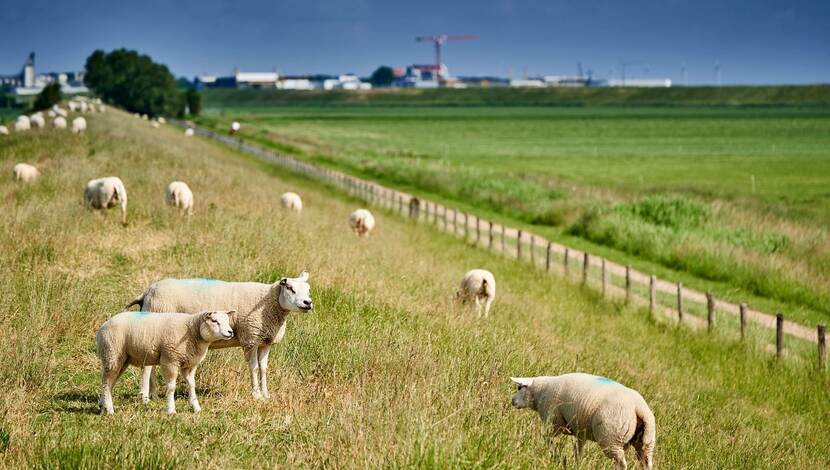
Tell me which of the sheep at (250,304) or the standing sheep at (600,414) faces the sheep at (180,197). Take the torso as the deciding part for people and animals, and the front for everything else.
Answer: the standing sheep

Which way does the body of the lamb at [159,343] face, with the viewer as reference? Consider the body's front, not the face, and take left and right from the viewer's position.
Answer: facing to the right of the viewer

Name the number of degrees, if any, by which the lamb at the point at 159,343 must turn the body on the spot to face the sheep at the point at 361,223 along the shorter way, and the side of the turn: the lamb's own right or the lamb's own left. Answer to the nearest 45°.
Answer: approximately 90° to the lamb's own left

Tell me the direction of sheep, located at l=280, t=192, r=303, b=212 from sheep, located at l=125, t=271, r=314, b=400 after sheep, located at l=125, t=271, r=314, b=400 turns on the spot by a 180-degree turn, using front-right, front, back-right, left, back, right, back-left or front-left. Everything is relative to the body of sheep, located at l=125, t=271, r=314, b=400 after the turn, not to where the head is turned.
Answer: right

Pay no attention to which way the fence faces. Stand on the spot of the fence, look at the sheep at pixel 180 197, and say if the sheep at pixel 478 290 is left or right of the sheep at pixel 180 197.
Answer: left

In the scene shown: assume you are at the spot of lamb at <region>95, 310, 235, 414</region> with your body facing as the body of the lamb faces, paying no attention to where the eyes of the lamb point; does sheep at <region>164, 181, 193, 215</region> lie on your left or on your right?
on your left

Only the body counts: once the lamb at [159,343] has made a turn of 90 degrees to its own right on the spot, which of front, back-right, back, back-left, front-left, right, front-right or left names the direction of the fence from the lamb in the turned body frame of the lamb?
back-left

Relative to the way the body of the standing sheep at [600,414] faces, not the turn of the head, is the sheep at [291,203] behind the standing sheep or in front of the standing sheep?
in front

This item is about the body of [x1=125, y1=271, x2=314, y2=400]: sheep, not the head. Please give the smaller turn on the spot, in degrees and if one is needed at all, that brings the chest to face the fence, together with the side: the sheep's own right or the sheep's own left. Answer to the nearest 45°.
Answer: approximately 45° to the sheep's own left

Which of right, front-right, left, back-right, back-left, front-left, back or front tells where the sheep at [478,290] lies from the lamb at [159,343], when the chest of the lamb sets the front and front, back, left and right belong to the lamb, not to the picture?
front-left

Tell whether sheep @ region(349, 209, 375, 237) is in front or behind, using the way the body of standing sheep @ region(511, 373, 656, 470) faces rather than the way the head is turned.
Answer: in front

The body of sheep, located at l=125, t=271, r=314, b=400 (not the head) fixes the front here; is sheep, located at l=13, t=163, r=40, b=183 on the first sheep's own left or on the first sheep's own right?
on the first sheep's own left

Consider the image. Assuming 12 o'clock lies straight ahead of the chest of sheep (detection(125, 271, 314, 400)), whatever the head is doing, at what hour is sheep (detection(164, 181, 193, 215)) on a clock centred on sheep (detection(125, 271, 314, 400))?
sheep (detection(164, 181, 193, 215)) is roughly at 9 o'clock from sheep (detection(125, 271, 314, 400)).

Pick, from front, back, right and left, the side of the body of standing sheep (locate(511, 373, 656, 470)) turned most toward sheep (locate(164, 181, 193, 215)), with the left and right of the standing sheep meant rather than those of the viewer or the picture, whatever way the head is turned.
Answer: front

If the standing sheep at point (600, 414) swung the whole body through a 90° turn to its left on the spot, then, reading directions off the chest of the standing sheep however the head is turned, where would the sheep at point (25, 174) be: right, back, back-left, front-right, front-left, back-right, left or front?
right

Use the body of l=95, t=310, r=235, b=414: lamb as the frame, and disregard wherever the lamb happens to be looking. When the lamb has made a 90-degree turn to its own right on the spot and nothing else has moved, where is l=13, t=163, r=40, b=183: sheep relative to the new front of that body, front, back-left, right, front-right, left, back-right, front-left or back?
back

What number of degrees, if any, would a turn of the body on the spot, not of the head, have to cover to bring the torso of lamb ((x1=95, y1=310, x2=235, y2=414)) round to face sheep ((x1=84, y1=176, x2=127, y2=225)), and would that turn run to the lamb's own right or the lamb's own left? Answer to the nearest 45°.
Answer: approximately 90° to the lamb's own left

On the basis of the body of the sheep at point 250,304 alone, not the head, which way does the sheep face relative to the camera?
to the viewer's right
